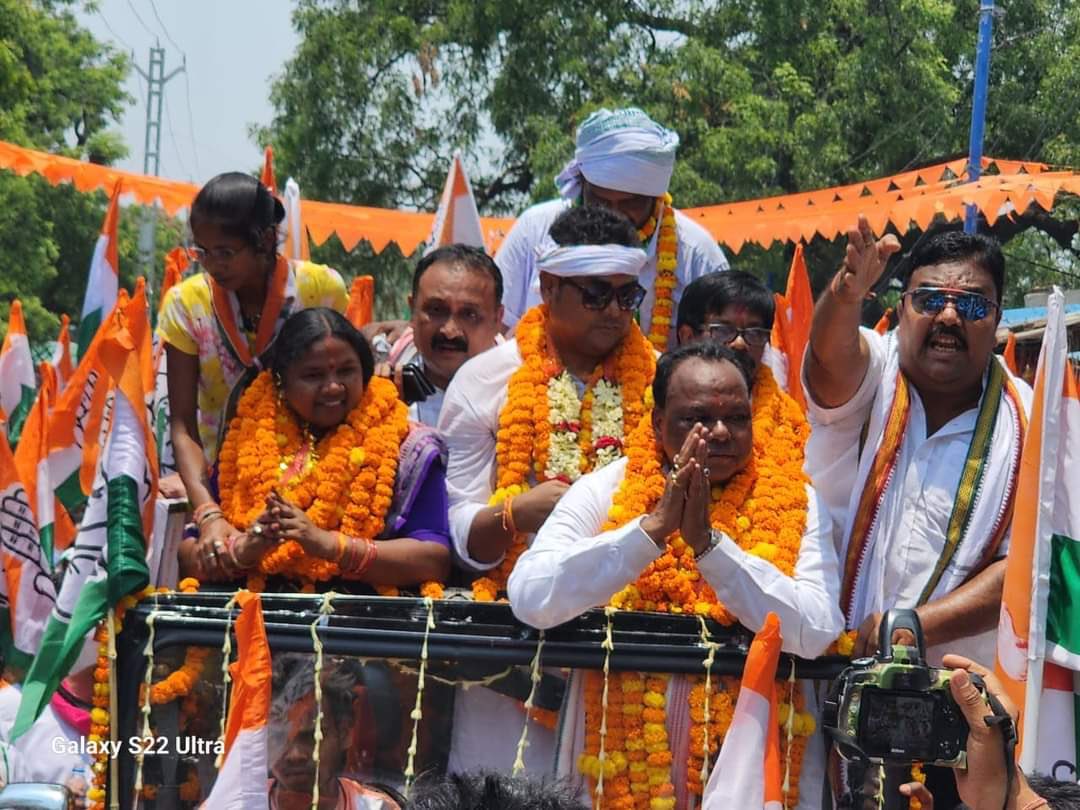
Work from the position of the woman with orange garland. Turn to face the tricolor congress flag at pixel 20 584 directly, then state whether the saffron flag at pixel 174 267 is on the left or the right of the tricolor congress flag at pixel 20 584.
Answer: right

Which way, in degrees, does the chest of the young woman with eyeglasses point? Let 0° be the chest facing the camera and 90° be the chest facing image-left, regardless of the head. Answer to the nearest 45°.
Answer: approximately 45°

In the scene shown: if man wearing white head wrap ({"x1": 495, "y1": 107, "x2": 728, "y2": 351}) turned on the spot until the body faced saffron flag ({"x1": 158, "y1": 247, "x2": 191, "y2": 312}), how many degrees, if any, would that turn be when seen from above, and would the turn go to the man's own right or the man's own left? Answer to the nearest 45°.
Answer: approximately 135° to the man's own right

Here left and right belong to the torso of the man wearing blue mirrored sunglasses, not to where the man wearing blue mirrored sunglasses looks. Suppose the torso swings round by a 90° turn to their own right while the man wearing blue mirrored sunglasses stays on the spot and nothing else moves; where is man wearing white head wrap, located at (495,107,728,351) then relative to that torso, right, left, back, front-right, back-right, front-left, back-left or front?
front-right

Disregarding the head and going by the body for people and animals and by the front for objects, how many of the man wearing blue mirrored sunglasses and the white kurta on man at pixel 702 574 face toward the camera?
2

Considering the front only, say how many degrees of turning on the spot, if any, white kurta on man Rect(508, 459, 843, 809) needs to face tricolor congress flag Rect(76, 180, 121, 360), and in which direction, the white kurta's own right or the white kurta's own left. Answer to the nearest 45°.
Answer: approximately 135° to the white kurta's own right
